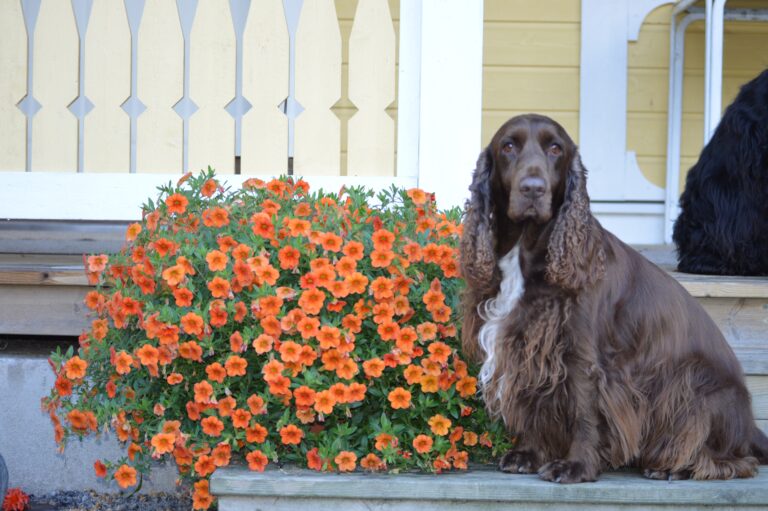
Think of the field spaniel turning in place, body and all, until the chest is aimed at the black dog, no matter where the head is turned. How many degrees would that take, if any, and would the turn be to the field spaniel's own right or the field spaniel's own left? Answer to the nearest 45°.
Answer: approximately 135° to the field spaniel's own right

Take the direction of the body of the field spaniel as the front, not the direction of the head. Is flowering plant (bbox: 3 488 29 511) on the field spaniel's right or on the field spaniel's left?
on the field spaniel's right

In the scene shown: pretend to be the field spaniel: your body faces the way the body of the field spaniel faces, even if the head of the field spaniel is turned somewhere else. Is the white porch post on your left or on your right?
on your right

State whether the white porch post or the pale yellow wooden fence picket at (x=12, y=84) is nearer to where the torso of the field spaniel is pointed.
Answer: the pale yellow wooden fence picket

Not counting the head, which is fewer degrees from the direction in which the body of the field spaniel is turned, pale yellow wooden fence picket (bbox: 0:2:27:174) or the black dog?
the pale yellow wooden fence picket

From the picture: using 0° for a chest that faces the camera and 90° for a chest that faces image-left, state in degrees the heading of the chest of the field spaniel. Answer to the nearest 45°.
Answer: approximately 45°

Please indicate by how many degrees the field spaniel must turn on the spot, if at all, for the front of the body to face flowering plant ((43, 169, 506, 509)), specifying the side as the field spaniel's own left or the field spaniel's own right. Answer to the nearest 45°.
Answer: approximately 45° to the field spaniel's own right

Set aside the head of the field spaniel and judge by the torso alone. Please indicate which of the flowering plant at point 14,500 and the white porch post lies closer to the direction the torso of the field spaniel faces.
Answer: the flowering plant

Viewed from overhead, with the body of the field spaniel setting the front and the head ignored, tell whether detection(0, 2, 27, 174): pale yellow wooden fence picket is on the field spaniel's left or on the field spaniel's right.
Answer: on the field spaniel's right

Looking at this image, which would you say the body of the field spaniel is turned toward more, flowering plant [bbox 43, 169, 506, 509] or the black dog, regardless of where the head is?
the flowering plant

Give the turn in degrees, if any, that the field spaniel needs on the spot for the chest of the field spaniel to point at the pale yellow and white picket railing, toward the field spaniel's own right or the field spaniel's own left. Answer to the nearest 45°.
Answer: approximately 90° to the field spaniel's own right

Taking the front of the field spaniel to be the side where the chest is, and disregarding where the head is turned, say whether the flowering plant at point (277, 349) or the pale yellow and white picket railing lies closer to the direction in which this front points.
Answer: the flowering plant
